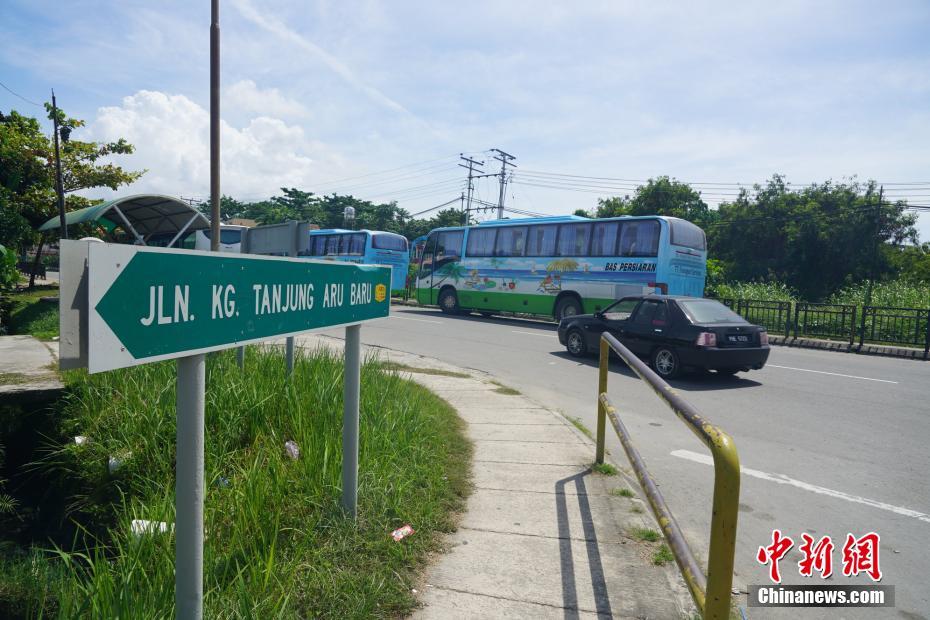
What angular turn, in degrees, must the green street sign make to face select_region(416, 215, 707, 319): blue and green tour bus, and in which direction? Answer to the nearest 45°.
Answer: approximately 90° to its left

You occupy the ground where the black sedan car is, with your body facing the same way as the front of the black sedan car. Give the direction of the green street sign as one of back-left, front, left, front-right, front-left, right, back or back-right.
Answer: back-left

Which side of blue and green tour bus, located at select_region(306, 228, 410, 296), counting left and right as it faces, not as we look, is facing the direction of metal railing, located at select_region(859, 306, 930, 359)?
back

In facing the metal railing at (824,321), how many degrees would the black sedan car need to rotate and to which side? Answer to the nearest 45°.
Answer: approximately 90° to its right

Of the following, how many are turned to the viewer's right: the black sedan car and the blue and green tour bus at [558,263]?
0

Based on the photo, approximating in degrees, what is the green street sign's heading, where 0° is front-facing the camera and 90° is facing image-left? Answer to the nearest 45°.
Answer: approximately 315°

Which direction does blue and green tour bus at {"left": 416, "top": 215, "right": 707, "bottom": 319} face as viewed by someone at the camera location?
facing away from the viewer and to the left of the viewer

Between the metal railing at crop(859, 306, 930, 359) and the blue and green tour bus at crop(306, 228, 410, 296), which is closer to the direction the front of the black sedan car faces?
the blue and green tour bus

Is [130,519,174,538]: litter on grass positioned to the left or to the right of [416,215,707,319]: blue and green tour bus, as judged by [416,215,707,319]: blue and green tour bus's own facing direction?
on its left

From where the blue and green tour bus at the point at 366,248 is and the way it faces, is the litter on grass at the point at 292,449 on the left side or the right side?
on its left

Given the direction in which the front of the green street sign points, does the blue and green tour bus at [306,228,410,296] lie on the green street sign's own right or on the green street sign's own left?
on the green street sign's own left

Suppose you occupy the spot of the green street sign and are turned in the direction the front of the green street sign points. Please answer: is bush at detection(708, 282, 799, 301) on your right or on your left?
on your left

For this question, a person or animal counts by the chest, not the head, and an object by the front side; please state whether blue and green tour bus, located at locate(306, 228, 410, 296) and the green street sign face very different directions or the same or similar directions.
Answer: very different directions

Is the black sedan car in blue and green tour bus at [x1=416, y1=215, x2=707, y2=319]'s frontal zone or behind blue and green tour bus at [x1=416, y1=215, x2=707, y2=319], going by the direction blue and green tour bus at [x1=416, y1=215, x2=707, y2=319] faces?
behind

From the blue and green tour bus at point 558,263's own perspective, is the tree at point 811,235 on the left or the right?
on its right

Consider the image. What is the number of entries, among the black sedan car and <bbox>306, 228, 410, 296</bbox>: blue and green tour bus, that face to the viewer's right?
0

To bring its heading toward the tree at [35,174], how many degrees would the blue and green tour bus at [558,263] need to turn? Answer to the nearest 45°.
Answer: approximately 45° to its left
